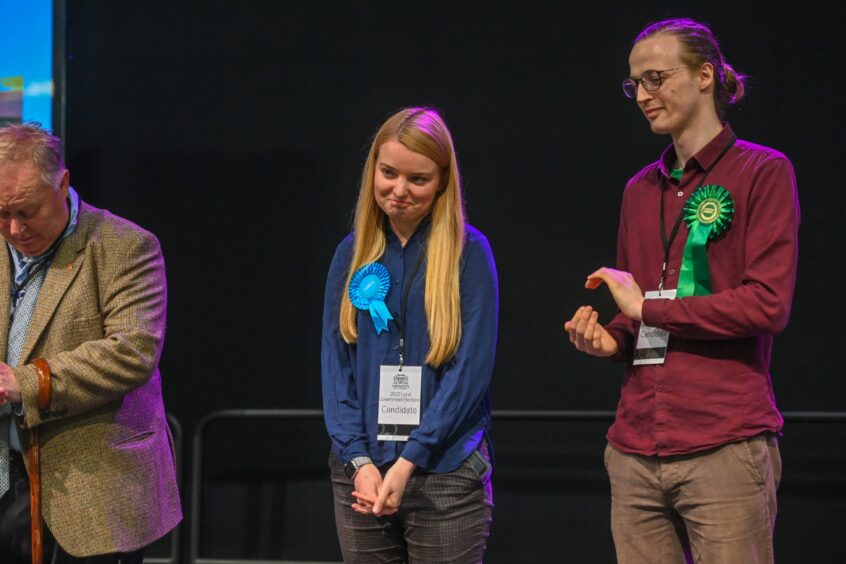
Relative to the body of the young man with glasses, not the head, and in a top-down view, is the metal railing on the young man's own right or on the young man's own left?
on the young man's own right

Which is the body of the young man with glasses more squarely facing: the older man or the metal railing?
the older man

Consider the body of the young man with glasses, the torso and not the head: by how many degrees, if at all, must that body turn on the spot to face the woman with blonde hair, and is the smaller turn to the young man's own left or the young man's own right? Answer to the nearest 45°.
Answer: approximately 45° to the young man's own right

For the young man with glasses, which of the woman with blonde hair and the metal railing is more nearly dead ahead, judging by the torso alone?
the woman with blonde hair

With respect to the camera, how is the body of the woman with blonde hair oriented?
toward the camera

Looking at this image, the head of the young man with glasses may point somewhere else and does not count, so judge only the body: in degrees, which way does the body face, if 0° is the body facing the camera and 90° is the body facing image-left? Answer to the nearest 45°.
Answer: approximately 45°

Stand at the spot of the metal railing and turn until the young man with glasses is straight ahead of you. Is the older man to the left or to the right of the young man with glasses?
right

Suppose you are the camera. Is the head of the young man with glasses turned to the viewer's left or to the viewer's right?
to the viewer's left

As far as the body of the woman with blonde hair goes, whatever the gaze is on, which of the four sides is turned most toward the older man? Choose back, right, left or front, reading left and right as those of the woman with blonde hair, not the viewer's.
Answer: right

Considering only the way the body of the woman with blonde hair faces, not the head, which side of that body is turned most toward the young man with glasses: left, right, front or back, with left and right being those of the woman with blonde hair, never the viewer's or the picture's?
left

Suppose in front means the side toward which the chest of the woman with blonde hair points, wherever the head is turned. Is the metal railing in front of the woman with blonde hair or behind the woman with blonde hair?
behind
